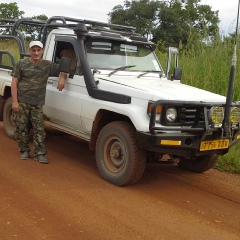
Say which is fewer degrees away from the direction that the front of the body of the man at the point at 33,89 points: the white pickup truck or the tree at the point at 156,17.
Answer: the white pickup truck

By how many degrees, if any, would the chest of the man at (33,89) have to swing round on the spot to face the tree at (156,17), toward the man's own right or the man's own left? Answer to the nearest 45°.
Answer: approximately 180°

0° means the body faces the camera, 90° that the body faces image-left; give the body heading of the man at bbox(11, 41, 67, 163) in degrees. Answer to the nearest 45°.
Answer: approximately 0°

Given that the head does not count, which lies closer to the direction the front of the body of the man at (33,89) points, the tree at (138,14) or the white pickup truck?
the white pickup truck

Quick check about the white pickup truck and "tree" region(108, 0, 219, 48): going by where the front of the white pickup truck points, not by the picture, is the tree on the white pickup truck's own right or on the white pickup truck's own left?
on the white pickup truck's own left

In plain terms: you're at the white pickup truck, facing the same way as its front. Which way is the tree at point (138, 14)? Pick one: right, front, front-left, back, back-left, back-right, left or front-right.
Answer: back-left

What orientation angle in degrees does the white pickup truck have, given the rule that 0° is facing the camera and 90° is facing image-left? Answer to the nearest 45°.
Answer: approximately 315°
